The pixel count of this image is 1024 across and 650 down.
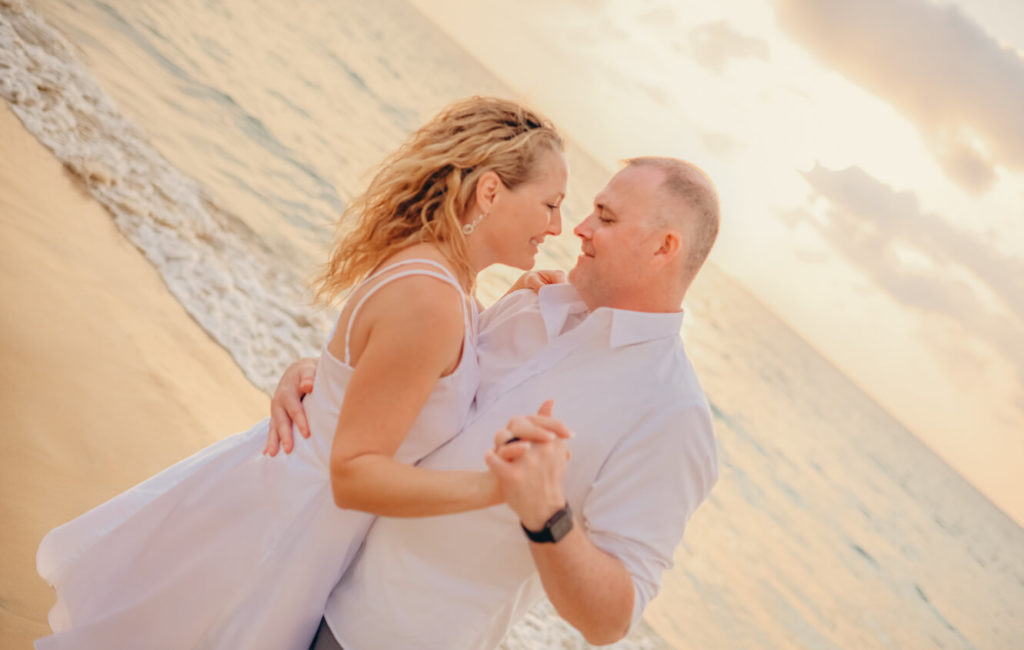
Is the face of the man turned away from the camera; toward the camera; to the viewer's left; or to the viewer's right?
to the viewer's left

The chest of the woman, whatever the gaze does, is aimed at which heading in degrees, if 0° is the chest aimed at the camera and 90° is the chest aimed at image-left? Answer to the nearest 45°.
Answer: approximately 270°

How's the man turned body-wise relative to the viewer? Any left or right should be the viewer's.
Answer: facing the viewer and to the left of the viewer

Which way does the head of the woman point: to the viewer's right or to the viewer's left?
to the viewer's right
